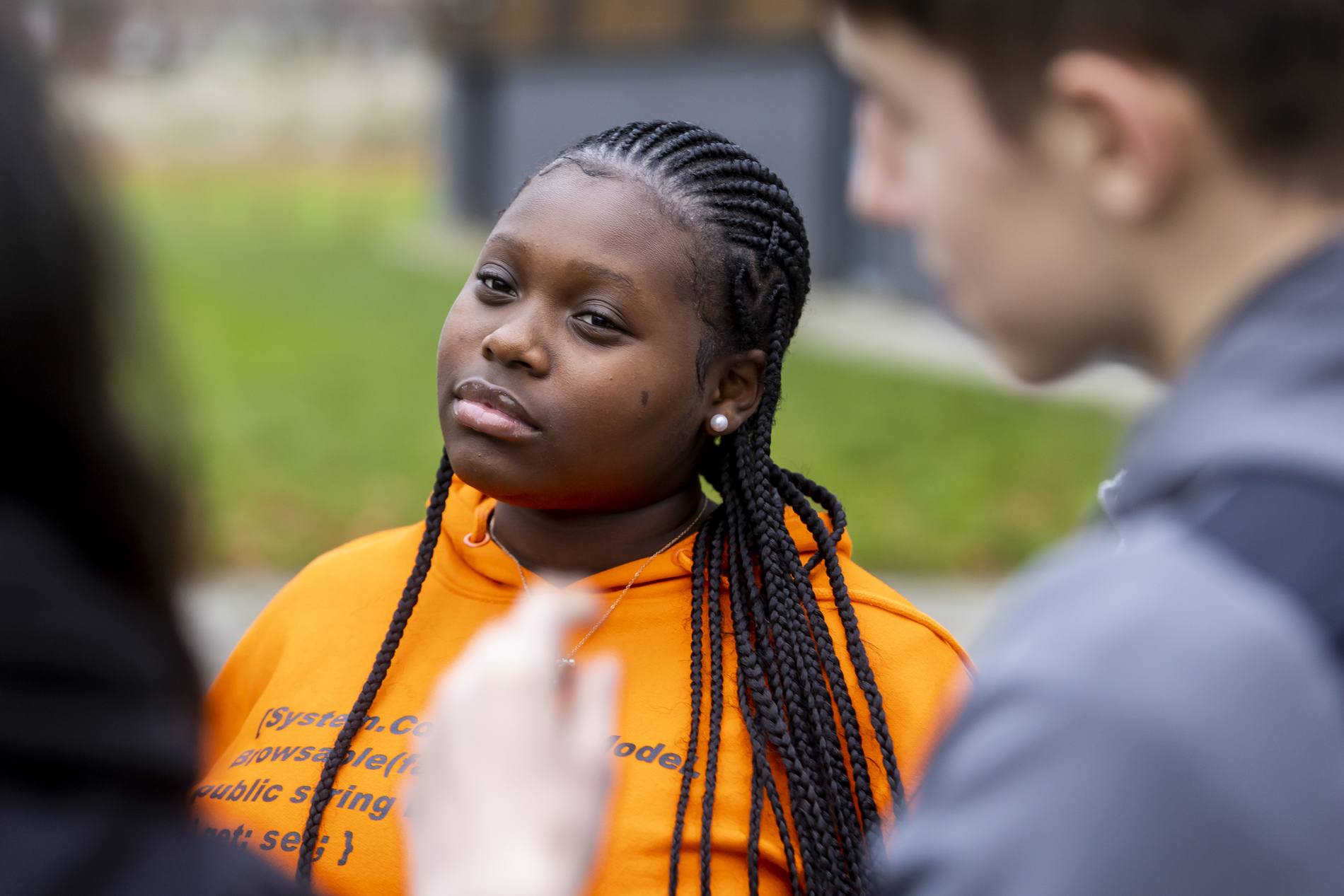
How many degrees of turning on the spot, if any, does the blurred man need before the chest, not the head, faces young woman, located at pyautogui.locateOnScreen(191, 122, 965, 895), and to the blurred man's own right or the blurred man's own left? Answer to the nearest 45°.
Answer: approximately 45° to the blurred man's own right

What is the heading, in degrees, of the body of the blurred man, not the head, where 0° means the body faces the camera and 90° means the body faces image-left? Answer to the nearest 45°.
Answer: approximately 90°

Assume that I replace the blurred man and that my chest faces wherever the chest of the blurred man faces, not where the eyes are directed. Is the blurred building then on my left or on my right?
on my right

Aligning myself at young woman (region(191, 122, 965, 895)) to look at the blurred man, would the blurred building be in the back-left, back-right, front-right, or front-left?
back-left
